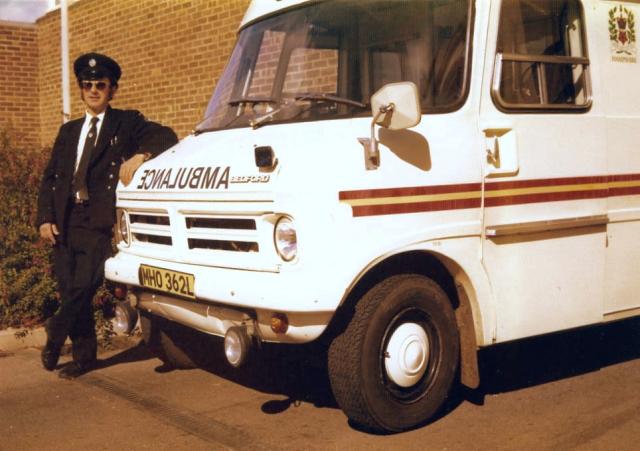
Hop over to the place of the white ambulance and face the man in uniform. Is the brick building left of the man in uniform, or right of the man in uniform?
right

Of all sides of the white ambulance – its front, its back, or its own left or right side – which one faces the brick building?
right

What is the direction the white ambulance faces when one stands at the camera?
facing the viewer and to the left of the viewer

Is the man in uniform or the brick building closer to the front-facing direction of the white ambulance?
the man in uniform

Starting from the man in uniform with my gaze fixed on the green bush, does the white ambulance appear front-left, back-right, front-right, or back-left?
back-right

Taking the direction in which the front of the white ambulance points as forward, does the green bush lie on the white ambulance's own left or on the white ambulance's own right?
on the white ambulance's own right

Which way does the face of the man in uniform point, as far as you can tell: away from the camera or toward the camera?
toward the camera
